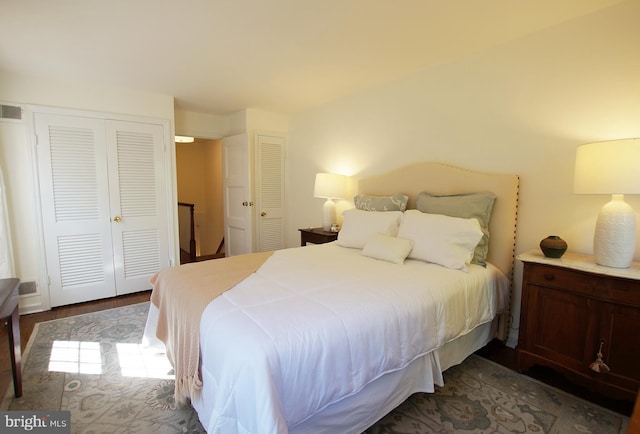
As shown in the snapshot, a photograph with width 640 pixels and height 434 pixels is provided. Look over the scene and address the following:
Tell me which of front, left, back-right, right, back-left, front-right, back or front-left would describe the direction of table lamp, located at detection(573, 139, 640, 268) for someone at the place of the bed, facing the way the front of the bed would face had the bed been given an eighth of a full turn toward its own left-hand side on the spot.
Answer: left

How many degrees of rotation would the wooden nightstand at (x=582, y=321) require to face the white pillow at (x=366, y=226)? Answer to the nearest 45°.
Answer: approximately 45° to its right

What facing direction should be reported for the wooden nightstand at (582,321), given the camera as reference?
facing the viewer and to the left of the viewer

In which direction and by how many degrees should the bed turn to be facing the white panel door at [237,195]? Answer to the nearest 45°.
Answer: approximately 90° to its right

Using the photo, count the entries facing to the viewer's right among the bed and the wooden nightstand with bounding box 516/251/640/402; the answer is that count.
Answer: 0

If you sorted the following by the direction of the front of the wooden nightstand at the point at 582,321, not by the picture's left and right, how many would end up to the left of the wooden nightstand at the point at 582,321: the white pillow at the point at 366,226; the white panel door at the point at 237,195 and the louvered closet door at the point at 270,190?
0

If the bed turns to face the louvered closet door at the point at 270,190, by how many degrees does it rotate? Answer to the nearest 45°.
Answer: approximately 135° to its right

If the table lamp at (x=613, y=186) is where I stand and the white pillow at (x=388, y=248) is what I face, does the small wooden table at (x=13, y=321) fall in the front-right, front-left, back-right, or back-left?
front-left

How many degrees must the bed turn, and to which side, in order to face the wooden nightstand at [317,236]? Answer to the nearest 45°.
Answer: approximately 135° to its right

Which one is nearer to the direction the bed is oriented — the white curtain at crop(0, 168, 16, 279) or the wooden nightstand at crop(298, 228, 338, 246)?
the white curtain

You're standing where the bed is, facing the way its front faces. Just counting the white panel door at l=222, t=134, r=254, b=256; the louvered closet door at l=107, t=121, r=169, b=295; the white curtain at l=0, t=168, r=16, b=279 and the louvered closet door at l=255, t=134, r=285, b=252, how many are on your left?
0

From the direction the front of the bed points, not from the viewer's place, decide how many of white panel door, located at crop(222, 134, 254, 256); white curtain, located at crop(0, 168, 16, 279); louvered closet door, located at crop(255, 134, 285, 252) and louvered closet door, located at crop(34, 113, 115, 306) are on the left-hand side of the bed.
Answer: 0

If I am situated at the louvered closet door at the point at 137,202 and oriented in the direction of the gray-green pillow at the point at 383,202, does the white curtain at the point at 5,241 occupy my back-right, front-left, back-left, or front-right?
back-right
